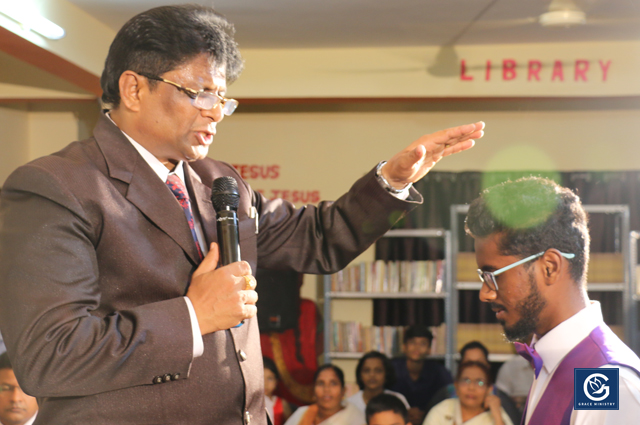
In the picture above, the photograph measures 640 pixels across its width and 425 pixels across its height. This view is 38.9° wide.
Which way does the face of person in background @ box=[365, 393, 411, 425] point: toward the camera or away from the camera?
toward the camera

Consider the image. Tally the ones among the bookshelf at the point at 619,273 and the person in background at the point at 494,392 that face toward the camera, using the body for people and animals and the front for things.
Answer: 2

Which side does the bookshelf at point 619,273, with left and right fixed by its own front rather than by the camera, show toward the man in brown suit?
front

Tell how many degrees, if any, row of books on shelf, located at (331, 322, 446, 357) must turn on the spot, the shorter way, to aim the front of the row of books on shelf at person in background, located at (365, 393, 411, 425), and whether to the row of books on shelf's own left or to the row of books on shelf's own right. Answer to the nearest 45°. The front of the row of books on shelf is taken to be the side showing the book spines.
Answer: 0° — it already faces them

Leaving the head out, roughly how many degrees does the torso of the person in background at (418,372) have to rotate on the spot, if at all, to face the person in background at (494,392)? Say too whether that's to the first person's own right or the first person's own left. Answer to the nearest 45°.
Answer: approximately 45° to the first person's own left

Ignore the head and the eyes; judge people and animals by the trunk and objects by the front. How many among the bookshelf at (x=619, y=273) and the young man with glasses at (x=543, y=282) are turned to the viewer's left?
1

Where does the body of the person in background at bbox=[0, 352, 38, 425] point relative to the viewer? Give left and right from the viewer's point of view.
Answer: facing the viewer

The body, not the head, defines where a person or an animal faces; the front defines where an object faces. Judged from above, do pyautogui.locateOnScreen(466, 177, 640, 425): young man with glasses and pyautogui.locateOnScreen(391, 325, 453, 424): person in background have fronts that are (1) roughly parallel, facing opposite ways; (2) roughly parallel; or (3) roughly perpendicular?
roughly perpendicular

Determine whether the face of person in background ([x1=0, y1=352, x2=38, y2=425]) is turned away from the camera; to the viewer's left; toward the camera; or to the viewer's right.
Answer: toward the camera

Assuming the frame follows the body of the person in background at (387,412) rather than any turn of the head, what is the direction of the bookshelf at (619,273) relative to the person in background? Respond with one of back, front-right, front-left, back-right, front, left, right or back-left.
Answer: back-left

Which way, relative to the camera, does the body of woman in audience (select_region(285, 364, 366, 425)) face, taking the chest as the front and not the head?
toward the camera

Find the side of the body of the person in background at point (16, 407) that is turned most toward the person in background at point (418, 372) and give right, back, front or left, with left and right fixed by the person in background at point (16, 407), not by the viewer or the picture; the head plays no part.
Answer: left

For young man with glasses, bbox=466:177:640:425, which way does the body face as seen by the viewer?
to the viewer's left

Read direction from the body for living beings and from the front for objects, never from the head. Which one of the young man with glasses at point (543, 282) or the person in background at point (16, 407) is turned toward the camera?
the person in background
